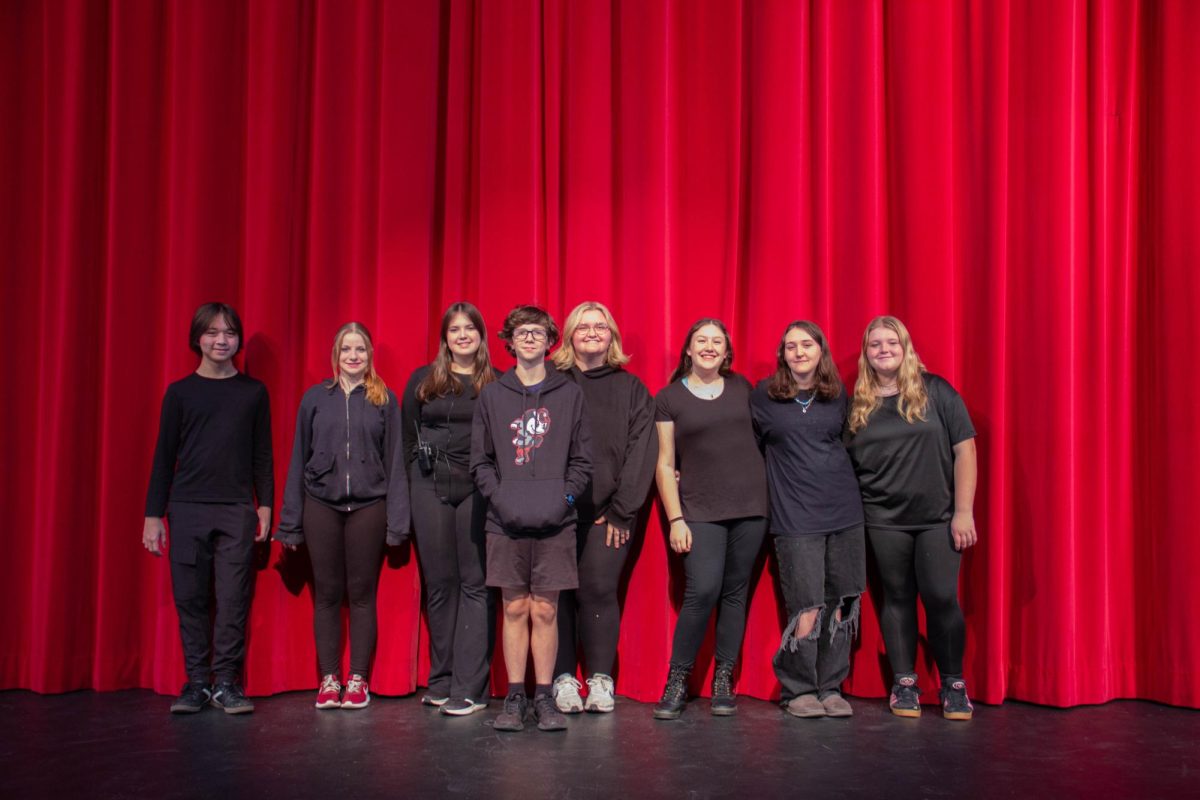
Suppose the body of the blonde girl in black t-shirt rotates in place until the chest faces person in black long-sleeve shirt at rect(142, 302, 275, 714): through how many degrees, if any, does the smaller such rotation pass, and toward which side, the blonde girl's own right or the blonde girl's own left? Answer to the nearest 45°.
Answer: approximately 90° to the blonde girl's own right

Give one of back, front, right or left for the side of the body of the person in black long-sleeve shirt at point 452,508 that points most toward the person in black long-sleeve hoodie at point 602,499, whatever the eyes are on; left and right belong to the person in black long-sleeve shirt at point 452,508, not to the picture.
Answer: left

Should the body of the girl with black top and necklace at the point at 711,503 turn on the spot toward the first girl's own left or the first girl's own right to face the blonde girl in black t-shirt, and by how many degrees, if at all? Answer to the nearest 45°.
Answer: approximately 90° to the first girl's own left

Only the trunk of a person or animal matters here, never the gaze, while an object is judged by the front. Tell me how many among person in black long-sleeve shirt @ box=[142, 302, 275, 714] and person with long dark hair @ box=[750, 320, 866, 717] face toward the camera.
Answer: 2

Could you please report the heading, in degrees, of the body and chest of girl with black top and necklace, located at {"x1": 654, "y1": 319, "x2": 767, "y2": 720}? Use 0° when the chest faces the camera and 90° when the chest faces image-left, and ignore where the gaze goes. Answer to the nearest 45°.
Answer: approximately 0°
